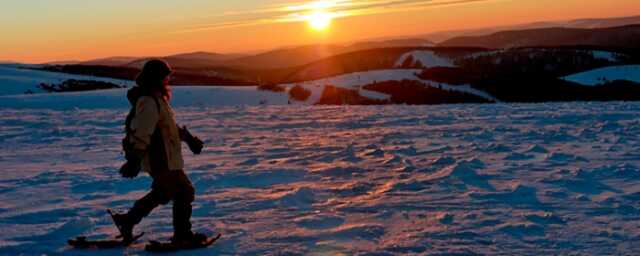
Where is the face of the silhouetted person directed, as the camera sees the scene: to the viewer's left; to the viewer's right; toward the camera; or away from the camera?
to the viewer's right

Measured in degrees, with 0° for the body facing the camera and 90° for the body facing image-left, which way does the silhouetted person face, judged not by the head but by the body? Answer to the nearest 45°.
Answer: approximately 270°
